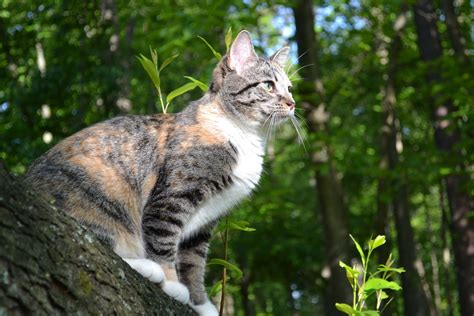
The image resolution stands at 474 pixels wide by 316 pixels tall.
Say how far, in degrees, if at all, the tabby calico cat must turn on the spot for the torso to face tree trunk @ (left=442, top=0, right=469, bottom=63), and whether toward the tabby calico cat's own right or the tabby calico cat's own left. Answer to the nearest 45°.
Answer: approximately 45° to the tabby calico cat's own left

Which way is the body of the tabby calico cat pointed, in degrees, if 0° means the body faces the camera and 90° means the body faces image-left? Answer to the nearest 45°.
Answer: approximately 270°

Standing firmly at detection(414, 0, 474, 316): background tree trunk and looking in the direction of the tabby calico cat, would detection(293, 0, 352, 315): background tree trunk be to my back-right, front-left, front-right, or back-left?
front-right

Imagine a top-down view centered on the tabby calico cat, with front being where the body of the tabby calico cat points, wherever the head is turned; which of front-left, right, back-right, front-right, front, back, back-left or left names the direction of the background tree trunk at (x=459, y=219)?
front-left
